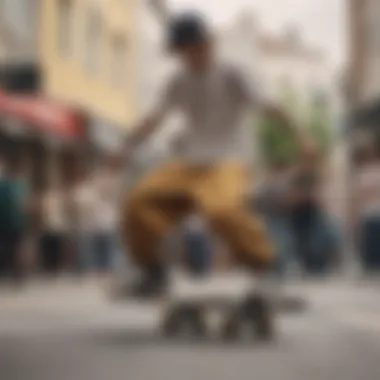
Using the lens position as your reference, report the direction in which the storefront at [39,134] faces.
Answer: facing the viewer and to the right of the viewer
